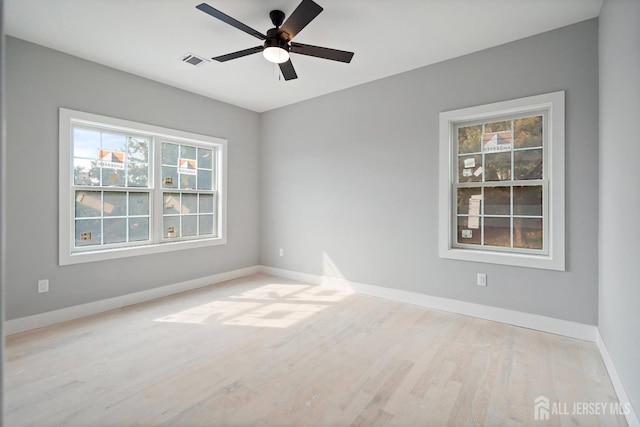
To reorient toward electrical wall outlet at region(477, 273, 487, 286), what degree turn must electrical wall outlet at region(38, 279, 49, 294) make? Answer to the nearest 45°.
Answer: approximately 45° to its left

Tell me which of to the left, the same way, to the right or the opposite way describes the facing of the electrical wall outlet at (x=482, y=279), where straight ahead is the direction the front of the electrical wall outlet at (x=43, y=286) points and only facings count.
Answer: to the right

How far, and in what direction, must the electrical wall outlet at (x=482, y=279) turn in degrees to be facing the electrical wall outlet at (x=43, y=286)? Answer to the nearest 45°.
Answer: approximately 45° to its right

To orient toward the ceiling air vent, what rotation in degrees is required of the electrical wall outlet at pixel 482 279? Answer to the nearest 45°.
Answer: approximately 45° to its right
